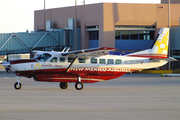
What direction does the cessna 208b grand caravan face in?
to the viewer's left

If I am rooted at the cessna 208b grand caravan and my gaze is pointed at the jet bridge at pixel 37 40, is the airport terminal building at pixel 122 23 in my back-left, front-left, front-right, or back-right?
front-right

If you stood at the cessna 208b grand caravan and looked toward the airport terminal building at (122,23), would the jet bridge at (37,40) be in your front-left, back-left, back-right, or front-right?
front-left

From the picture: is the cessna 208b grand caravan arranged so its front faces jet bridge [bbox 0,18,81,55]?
no

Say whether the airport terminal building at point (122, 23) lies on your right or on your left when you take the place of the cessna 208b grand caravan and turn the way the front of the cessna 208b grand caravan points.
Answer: on your right
